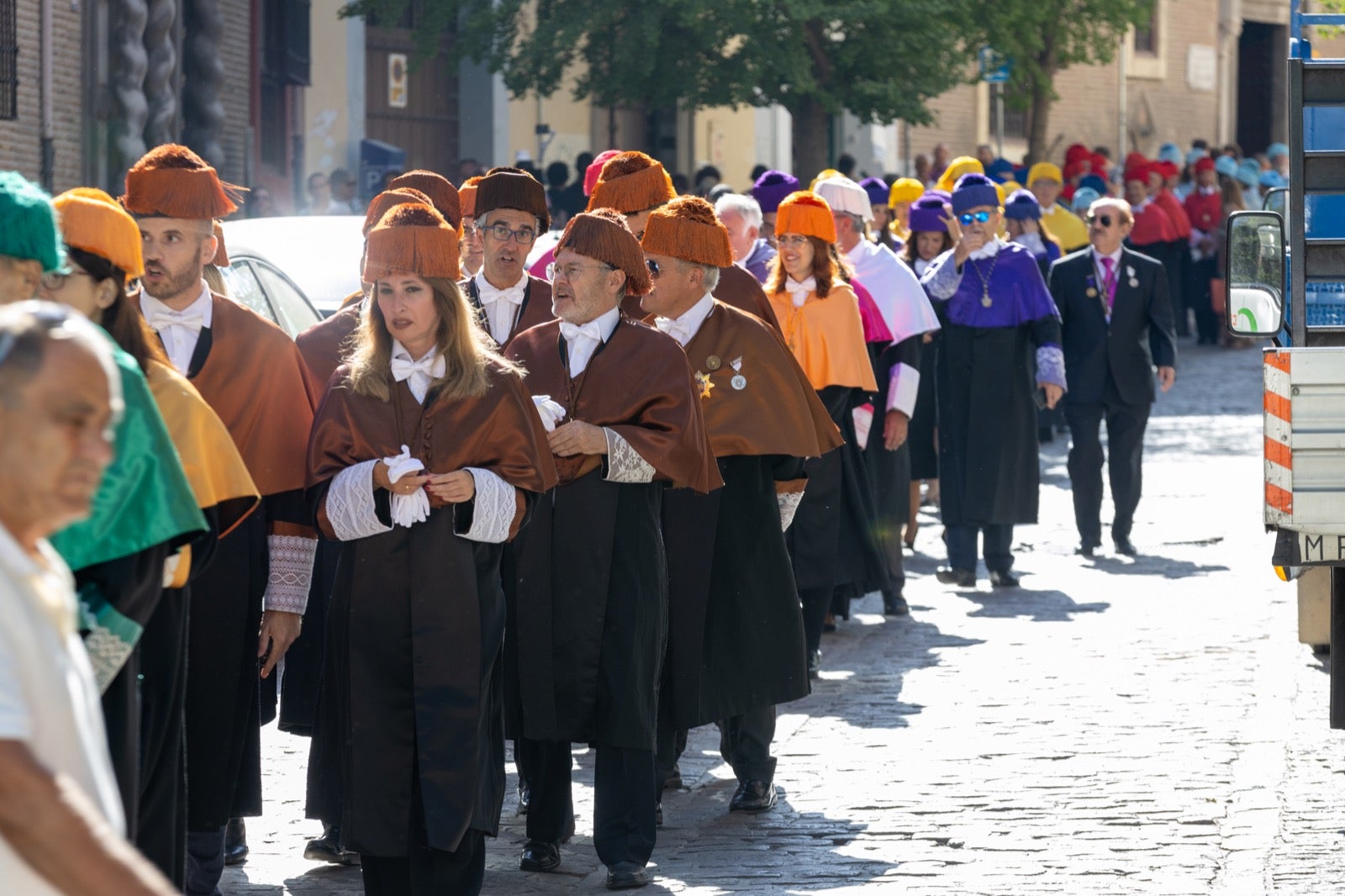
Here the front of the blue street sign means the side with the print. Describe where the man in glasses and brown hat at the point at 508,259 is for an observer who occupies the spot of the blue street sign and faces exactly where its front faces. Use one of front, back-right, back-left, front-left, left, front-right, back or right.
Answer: front

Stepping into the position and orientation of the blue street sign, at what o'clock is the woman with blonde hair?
The woman with blonde hair is roughly at 12 o'clock from the blue street sign.

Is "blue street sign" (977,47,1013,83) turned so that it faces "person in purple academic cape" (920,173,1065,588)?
yes

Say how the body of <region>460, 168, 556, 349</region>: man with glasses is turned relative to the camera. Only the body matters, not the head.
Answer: toward the camera

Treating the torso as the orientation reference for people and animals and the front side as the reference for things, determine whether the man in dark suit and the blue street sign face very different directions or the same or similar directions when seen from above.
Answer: same or similar directions

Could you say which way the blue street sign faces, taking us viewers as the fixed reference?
facing the viewer

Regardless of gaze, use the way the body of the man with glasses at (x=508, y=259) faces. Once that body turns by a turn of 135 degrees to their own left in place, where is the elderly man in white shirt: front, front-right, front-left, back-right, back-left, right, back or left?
back-right

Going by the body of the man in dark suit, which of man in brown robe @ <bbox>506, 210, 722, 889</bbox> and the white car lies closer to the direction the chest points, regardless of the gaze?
the man in brown robe

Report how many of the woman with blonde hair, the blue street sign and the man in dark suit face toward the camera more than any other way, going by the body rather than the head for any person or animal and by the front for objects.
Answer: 3

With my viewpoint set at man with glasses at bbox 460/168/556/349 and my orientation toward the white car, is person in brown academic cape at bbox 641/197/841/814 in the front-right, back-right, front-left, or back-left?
back-right

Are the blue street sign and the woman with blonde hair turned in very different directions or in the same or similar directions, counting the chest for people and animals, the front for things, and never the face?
same or similar directions

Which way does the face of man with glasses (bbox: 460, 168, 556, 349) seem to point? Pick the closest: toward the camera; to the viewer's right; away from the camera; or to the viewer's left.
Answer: toward the camera

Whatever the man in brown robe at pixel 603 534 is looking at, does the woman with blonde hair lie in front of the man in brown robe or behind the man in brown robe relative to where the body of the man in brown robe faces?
in front

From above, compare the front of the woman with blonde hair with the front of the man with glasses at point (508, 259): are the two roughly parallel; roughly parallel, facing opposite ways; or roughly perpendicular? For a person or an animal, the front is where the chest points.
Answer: roughly parallel
